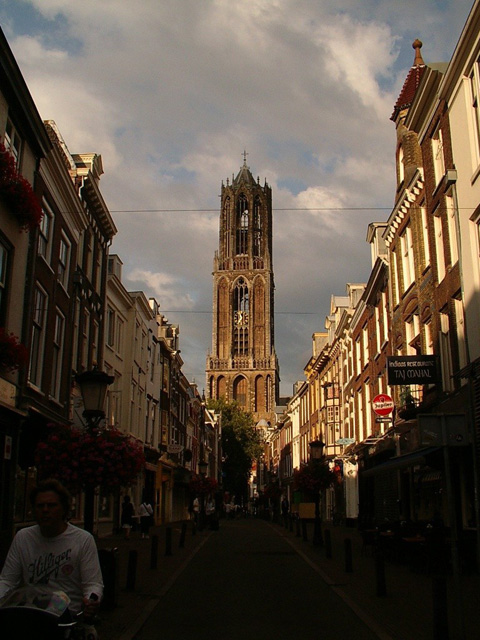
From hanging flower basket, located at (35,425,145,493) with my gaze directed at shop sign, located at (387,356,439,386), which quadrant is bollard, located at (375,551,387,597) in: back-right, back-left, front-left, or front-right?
front-right

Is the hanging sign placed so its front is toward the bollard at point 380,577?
yes

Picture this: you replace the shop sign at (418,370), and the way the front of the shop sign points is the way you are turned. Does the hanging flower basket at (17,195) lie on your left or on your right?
on your right

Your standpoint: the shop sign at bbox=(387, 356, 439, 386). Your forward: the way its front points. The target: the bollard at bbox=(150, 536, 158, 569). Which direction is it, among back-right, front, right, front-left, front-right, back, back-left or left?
front-right

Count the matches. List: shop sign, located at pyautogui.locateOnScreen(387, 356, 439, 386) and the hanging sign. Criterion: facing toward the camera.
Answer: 2

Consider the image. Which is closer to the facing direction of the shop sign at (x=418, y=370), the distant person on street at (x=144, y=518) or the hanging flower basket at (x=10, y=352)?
the hanging flower basket

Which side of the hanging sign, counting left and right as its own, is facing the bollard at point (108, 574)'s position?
front

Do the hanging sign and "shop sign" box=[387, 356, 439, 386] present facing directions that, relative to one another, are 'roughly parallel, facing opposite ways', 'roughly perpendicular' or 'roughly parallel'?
roughly parallel

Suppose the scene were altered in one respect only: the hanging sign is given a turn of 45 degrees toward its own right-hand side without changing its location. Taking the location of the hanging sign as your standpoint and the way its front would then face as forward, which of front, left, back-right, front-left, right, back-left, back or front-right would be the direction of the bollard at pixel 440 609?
front-left

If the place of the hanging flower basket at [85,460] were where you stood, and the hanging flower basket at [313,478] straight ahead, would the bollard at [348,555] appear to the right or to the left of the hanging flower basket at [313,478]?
right

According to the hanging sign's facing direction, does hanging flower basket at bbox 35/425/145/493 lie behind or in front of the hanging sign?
in front

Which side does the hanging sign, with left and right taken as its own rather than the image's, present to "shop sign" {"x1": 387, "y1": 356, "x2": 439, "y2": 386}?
front

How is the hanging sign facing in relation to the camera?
toward the camera

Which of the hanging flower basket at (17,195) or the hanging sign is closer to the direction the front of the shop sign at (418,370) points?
the hanging flower basket
